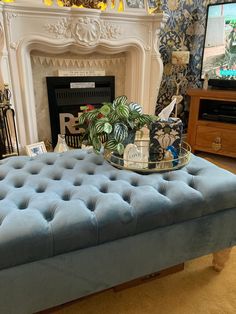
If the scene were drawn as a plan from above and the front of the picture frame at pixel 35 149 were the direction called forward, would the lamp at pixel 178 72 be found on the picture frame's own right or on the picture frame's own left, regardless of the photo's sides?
on the picture frame's own left

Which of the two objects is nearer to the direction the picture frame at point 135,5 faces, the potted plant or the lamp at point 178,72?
the potted plant

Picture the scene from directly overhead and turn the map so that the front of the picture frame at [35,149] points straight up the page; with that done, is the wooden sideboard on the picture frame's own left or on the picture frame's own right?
on the picture frame's own left

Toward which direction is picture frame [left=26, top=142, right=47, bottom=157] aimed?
toward the camera

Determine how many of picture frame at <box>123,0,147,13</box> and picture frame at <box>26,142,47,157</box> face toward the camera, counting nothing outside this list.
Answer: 2

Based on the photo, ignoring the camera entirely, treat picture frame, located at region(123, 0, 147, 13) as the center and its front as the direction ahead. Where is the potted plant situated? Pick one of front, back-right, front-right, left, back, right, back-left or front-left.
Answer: front

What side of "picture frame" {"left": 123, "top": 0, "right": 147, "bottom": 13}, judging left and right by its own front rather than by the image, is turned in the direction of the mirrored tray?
front

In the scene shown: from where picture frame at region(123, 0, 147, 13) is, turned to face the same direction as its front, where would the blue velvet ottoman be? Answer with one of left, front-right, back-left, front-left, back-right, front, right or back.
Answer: front

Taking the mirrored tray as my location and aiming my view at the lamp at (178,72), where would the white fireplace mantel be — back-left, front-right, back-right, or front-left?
front-left

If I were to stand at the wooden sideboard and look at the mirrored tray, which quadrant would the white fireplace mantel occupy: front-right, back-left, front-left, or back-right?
front-right

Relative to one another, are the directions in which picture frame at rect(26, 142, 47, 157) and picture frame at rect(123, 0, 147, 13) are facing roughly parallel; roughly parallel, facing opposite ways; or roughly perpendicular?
roughly parallel
